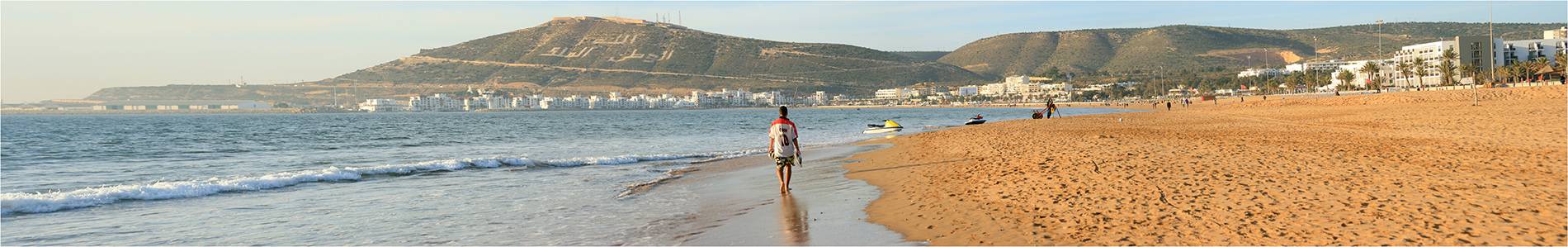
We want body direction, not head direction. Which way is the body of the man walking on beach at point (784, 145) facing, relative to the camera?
away from the camera

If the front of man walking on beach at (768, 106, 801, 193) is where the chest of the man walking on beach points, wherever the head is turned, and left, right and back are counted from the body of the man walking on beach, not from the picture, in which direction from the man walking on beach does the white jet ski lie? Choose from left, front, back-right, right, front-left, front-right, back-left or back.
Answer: front

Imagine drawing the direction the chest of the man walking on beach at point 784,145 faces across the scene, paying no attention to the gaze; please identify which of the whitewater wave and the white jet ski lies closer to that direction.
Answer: the white jet ski

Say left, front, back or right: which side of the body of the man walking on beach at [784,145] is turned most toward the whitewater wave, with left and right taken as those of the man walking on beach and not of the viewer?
left
